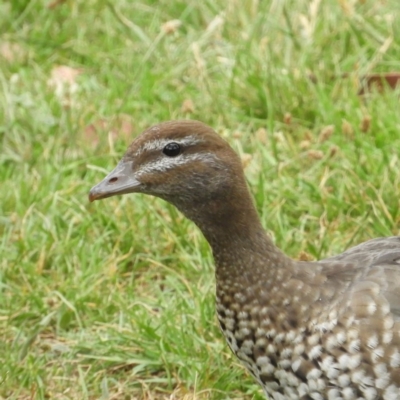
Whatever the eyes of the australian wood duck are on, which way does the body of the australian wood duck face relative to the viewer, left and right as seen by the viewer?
facing to the left of the viewer
